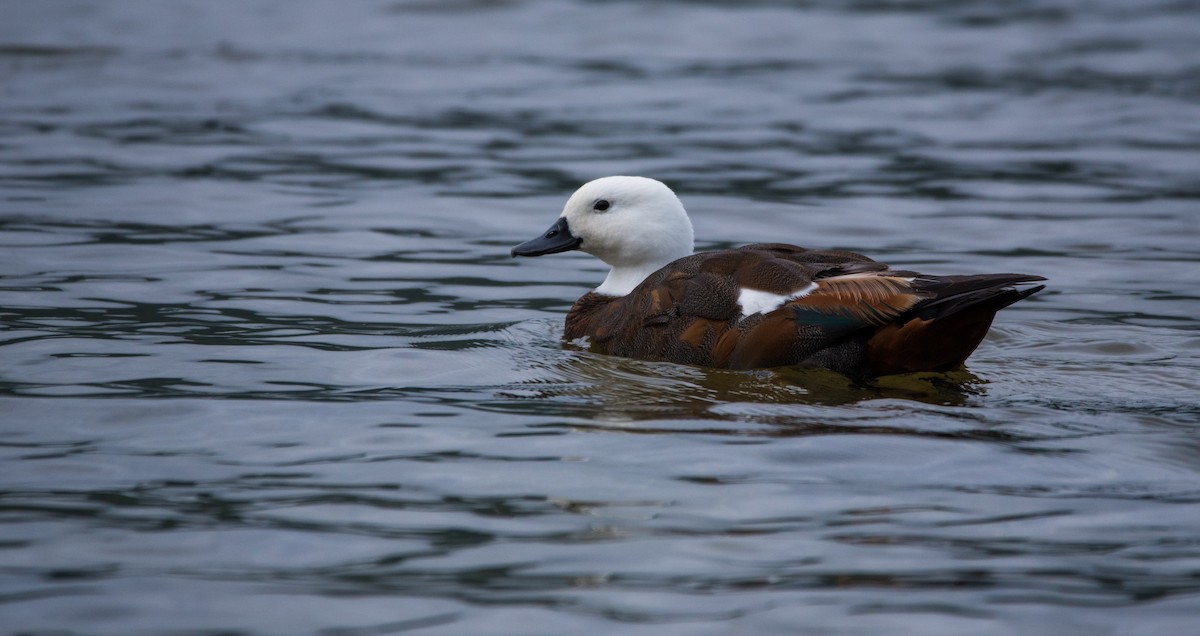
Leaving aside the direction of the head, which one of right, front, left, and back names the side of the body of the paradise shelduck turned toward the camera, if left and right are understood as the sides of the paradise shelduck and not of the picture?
left
